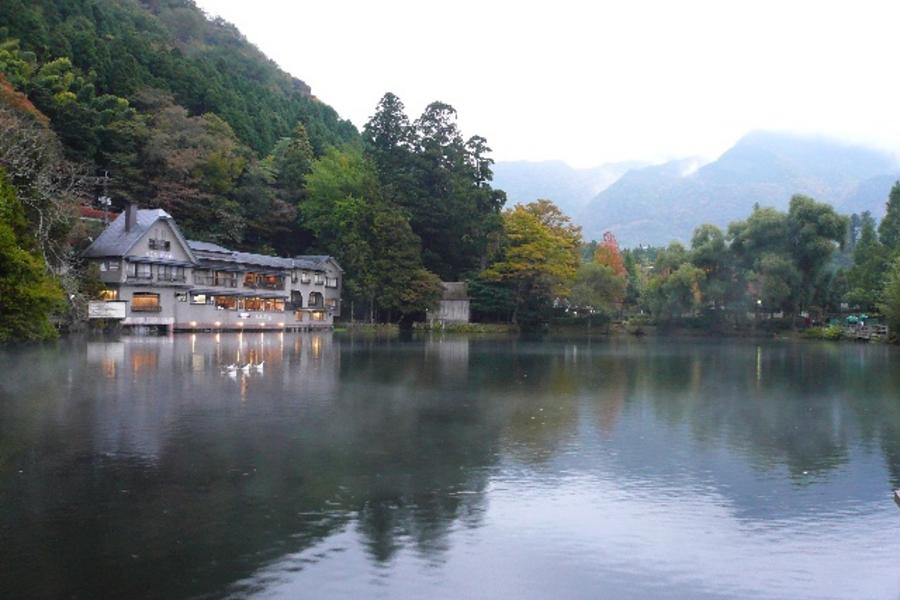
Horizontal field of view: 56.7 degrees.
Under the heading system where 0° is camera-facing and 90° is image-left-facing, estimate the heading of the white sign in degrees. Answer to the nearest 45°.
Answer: approximately 0°

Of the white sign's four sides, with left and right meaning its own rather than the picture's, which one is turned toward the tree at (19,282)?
front
